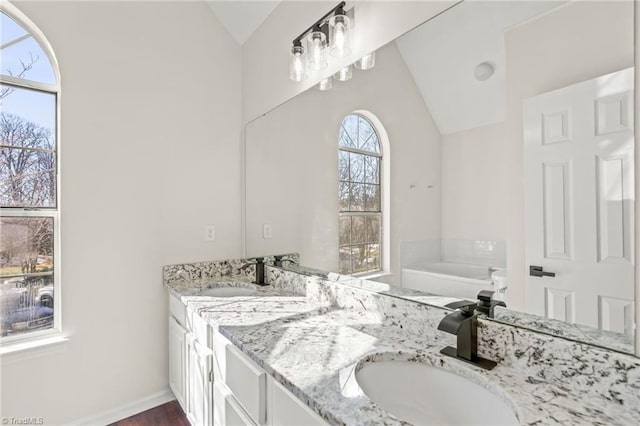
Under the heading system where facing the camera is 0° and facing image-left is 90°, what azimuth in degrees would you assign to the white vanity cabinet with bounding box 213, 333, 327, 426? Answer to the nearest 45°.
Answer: approximately 45°

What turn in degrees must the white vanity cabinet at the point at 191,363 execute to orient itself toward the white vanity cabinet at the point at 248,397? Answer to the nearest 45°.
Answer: approximately 90° to its left

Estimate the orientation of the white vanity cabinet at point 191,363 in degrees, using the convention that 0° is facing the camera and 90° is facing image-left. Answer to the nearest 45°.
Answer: approximately 90°

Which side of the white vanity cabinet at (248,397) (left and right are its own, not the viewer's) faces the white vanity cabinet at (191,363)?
right
